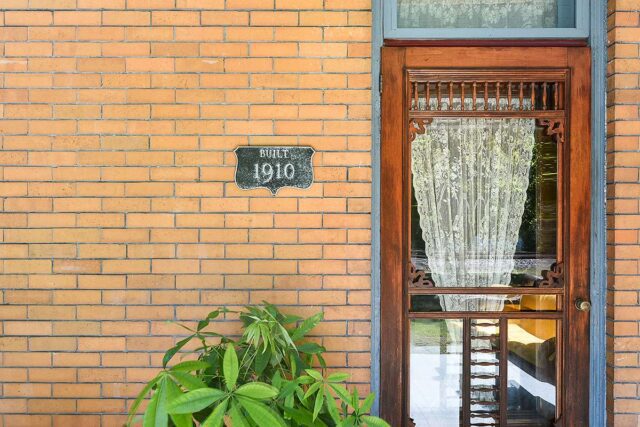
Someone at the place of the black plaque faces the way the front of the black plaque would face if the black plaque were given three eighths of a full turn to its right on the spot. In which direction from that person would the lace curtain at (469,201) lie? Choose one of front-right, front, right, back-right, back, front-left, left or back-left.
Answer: back-right

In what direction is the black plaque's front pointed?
toward the camera

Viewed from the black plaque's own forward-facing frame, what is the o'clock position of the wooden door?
The wooden door is roughly at 9 o'clock from the black plaque.

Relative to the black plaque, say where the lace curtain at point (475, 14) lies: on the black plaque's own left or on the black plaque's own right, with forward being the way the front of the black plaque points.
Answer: on the black plaque's own left
